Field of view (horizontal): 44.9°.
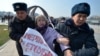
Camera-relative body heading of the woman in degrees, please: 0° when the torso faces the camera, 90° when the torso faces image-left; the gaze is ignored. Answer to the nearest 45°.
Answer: approximately 0°
